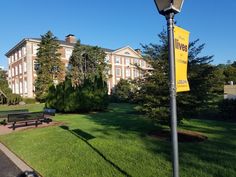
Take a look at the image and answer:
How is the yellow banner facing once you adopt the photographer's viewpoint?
facing the viewer and to the right of the viewer

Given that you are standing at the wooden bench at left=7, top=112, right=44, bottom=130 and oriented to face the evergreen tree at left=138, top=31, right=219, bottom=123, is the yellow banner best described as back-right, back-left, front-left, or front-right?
front-right

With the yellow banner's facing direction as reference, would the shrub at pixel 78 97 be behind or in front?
behind

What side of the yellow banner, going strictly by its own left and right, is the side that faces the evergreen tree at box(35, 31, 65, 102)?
back

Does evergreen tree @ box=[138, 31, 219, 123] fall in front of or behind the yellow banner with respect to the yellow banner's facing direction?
behind
